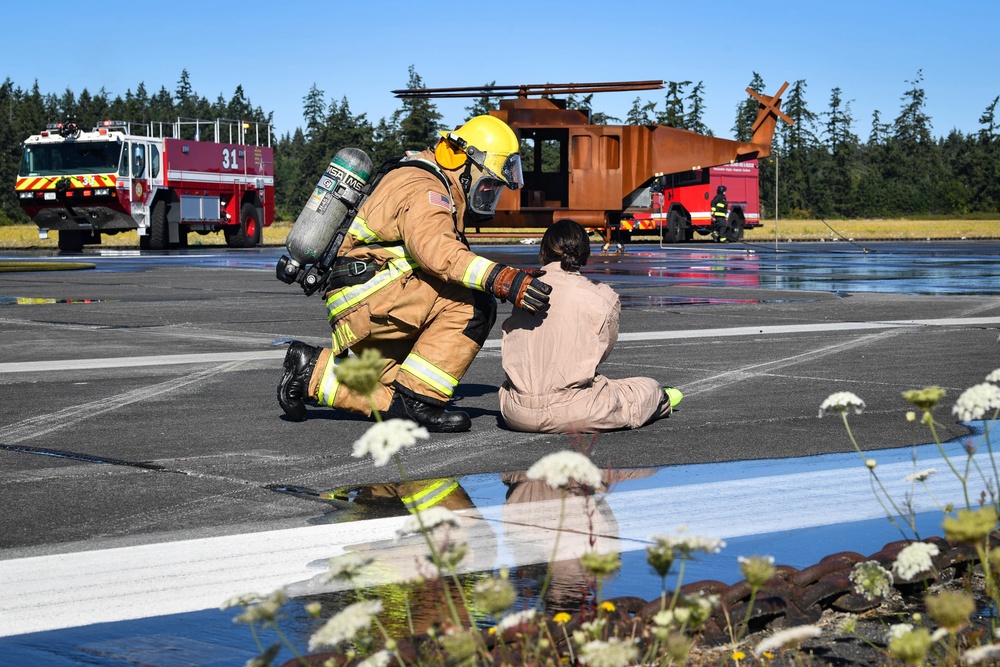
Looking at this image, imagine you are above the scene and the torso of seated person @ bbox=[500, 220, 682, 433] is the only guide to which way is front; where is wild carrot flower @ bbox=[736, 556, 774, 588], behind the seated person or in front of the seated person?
behind

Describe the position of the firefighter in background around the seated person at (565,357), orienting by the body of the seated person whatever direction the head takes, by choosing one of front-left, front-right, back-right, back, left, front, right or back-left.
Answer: front

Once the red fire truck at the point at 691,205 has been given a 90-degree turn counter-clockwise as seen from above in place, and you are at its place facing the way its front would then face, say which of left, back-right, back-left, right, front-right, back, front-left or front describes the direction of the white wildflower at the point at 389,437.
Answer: front-right

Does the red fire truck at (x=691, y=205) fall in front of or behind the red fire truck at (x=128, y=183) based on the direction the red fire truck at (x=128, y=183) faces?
behind

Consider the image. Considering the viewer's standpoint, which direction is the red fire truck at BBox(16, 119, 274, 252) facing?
facing the viewer and to the left of the viewer

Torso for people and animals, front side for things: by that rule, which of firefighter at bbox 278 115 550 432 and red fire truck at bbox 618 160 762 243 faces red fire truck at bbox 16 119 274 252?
red fire truck at bbox 618 160 762 243

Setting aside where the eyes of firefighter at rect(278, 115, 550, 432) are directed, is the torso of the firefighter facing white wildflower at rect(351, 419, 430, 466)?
no

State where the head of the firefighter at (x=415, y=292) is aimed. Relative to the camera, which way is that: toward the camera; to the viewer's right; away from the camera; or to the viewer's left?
to the viewer's right

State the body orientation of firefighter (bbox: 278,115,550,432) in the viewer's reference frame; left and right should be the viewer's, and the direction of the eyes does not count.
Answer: facing to the right of the viewer

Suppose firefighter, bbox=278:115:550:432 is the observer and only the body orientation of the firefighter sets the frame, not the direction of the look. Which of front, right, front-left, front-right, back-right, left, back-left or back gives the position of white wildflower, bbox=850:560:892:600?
right

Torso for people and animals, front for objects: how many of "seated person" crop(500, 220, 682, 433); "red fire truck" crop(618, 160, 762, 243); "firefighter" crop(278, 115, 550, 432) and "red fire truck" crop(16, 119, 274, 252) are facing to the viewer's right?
1

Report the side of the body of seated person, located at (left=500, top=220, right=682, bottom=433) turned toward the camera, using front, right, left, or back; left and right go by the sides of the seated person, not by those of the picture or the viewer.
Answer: back

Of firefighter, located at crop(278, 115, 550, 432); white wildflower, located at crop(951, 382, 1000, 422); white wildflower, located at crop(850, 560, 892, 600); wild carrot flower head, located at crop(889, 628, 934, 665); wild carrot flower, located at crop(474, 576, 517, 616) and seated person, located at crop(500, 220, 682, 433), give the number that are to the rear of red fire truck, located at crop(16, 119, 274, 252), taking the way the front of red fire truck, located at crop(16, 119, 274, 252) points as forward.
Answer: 0

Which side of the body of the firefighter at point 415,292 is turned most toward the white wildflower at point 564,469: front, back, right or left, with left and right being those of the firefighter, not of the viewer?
right

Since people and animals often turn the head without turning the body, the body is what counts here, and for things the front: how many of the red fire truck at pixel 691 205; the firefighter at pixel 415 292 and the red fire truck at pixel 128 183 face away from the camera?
0

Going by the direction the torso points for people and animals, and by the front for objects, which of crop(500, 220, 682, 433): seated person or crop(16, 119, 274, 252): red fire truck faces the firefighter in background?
the seated person
